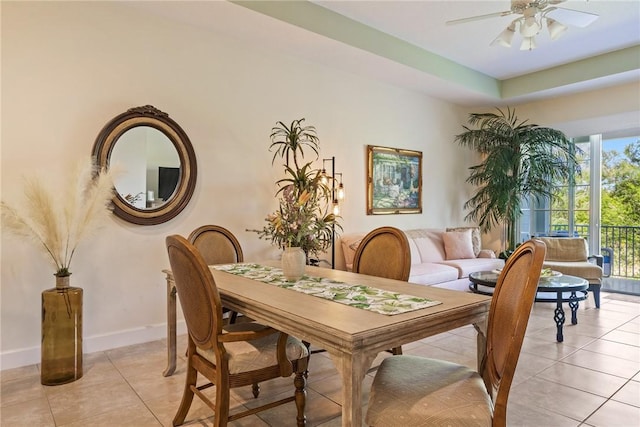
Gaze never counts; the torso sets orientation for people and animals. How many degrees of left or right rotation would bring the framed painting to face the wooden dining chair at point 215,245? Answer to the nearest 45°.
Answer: approximately 90° to its right

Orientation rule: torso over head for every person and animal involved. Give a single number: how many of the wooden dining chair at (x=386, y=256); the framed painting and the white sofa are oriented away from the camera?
0

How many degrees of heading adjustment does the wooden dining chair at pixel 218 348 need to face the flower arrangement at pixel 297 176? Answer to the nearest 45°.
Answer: approximately 45° to its left

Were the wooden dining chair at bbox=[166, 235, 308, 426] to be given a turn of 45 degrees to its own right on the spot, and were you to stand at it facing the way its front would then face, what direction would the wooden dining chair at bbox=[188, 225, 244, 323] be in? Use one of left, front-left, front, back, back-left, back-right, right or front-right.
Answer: left

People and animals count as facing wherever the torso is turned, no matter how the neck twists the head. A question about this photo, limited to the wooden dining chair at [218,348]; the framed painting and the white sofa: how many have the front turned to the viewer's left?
0

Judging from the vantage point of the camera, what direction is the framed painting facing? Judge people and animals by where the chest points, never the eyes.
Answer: facing the viewer and to the right of the viewer

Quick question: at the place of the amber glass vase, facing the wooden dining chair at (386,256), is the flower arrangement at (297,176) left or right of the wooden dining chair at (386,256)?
left

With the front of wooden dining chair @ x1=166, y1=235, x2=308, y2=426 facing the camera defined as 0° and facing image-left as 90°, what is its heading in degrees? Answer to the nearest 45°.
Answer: approximately 225°

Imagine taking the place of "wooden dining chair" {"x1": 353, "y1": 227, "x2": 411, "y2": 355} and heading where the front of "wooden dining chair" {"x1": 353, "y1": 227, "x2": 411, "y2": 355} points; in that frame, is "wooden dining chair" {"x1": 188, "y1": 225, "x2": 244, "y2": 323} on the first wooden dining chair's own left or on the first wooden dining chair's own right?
on the first wooden dining chair's own right

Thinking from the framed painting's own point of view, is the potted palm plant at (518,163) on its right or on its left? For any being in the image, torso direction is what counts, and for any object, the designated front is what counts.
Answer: on its left

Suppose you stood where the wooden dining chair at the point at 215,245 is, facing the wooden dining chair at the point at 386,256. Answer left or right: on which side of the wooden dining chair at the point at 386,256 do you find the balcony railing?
left

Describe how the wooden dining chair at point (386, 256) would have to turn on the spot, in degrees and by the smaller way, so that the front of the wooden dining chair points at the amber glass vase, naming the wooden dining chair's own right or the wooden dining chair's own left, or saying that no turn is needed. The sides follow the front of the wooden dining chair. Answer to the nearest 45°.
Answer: approximately 45° to the wooden dining chair's own right

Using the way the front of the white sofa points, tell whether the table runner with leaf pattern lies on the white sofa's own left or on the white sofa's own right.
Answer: on the white sofa's own right

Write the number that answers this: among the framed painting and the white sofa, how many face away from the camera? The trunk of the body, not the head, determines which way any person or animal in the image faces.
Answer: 0

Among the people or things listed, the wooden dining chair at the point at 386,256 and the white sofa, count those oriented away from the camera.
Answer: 0

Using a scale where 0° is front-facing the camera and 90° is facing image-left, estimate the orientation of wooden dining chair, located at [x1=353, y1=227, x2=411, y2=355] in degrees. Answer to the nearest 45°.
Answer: approximately 45°

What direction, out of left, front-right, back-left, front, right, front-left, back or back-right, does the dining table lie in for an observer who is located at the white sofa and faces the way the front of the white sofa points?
front-right
